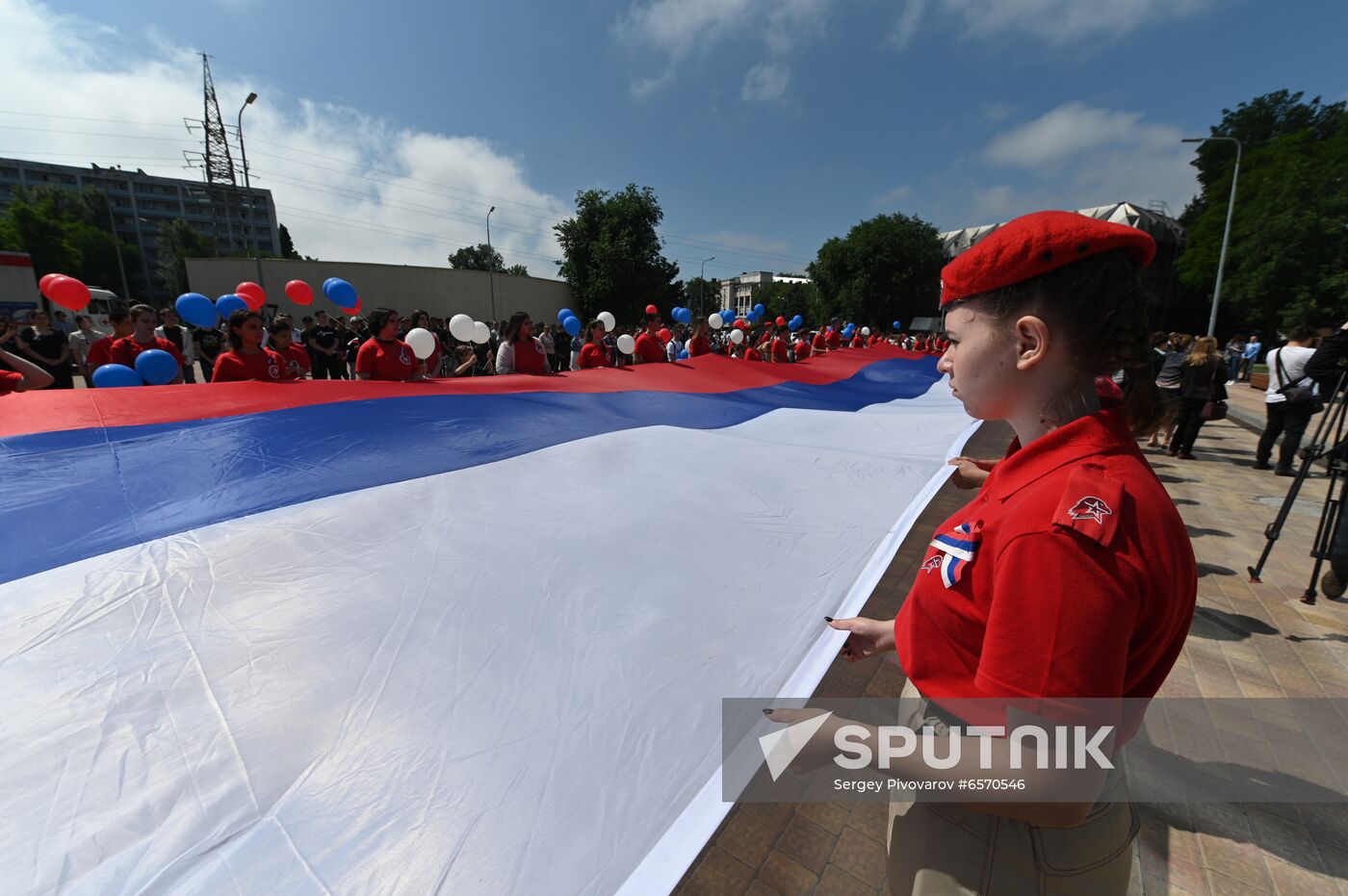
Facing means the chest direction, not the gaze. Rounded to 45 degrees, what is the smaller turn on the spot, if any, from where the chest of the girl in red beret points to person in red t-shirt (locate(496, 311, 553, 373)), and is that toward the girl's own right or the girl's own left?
approximately 45° to the girl's own right

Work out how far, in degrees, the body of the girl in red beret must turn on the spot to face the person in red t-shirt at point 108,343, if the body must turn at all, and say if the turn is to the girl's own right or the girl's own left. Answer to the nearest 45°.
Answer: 0° — they already face them

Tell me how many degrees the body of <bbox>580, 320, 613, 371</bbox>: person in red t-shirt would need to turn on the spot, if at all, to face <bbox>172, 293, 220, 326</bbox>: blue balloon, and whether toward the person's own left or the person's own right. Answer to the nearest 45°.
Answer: approximately 135° to the person's own right

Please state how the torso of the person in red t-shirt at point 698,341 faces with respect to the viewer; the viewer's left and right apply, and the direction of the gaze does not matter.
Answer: facing the viewer and to the right of the viewer

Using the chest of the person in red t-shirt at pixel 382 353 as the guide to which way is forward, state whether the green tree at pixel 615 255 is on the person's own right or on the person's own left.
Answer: on the person's own left

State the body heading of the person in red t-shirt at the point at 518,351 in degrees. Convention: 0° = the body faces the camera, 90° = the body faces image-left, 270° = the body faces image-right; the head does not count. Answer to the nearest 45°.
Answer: approximately 315°

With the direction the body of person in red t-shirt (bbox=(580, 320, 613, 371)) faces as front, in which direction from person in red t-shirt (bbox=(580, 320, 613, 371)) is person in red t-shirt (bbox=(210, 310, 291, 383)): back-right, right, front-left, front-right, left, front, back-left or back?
right

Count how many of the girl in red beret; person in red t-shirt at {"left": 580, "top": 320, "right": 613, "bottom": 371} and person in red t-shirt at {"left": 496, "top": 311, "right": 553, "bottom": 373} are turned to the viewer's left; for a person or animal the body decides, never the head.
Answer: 1

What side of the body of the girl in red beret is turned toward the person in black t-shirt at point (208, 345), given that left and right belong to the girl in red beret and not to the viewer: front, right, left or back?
front

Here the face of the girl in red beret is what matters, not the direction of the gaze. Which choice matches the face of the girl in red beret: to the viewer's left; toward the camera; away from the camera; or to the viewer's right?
to the viewer's left

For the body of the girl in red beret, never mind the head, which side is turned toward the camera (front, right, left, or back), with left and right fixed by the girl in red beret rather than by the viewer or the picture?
left

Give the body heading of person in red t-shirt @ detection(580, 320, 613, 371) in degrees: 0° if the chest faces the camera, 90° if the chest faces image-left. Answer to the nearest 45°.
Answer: approximately 315°

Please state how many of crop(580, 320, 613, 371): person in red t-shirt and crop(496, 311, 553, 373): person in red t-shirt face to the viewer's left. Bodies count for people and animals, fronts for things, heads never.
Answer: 0
